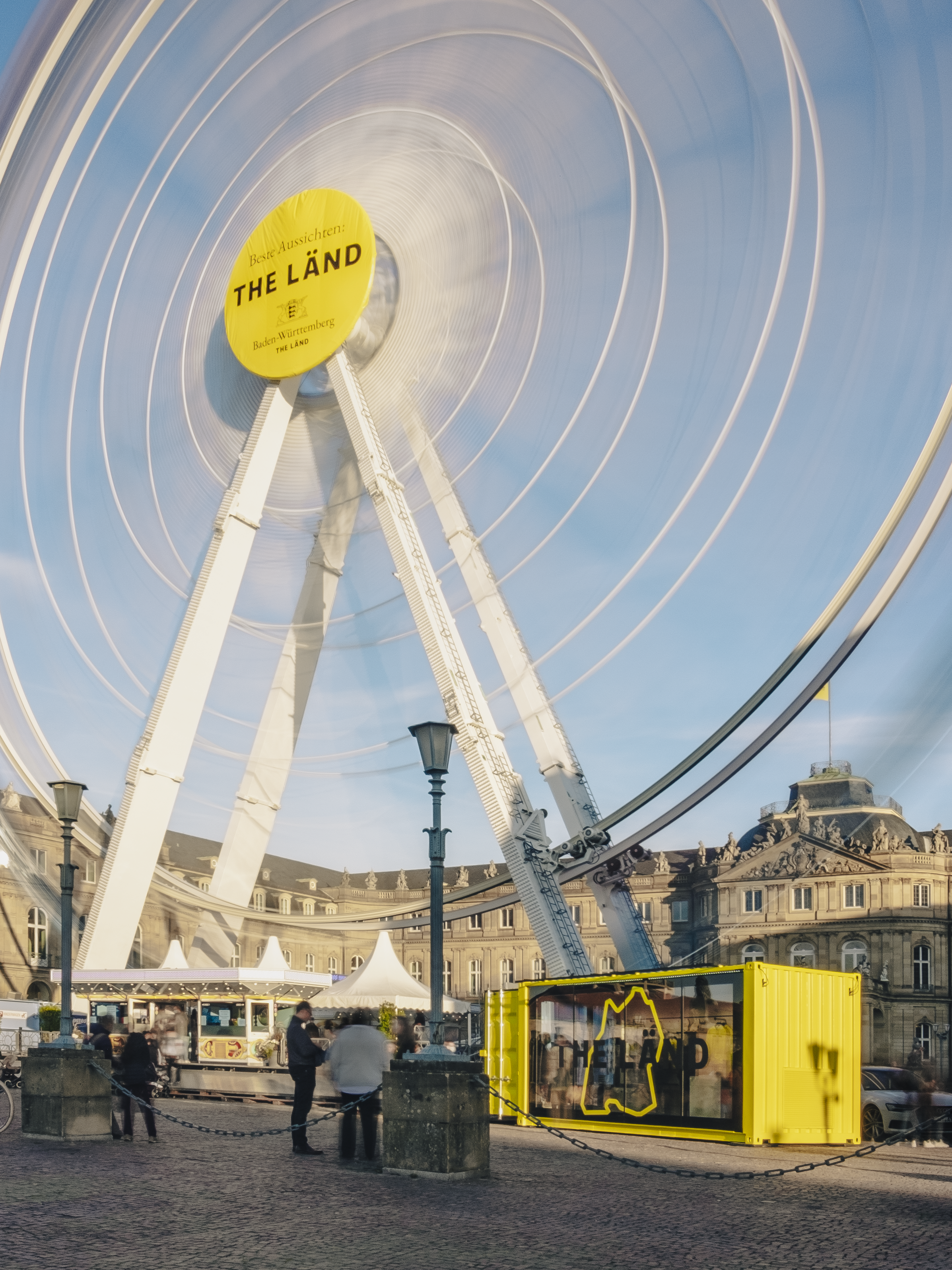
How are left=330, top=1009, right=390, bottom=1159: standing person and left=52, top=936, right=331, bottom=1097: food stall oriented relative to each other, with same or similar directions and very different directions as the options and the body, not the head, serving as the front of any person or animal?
very different directions

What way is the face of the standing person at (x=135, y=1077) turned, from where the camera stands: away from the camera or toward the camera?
away from the camera

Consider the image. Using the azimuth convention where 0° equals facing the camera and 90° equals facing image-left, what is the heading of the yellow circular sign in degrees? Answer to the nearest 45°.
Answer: approximately 45°

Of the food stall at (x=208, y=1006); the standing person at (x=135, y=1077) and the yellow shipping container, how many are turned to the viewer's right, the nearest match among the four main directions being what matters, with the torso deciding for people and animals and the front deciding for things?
0

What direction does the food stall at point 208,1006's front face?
toward the camera

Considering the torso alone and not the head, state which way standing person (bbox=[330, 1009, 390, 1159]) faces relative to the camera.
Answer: away from the camera

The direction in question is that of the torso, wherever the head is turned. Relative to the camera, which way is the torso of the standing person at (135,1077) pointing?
away from the camera

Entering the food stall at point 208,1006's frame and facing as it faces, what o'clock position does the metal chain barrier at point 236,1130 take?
The metal chain barrier is roughly at 12 o'clock from the food stall.

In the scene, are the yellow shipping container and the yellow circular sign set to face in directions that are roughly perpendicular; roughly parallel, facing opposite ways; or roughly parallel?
roughly parallel

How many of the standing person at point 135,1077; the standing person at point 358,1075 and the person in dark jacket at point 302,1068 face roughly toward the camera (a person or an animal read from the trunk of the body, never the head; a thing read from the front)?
0

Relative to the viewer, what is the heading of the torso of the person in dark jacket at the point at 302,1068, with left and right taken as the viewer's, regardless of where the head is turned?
facing to the right of the viewer
